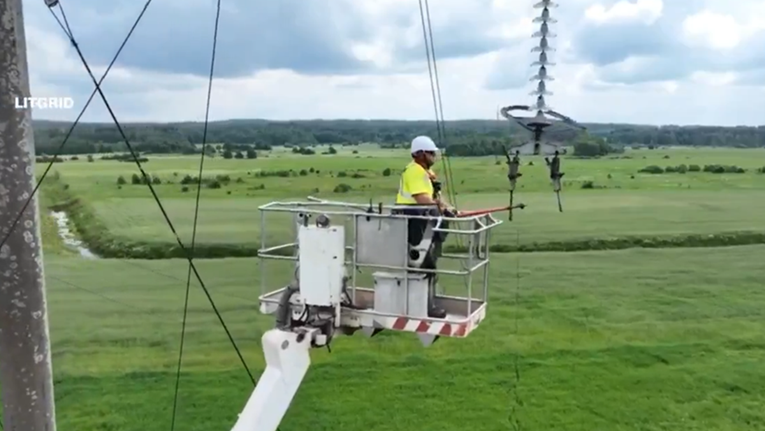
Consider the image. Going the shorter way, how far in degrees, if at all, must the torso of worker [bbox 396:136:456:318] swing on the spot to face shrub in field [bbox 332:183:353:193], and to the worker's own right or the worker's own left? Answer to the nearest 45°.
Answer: approximately 90° to the worker's own left

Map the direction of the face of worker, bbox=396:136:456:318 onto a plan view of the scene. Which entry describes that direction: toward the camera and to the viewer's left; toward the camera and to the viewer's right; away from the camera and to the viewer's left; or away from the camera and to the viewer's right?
toward the camera and to the viewer's right

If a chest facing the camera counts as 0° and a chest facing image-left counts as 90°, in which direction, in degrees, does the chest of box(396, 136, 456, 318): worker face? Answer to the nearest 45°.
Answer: approximately 270°

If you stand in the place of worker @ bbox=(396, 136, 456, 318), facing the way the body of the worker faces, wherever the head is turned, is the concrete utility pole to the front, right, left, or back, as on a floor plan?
back

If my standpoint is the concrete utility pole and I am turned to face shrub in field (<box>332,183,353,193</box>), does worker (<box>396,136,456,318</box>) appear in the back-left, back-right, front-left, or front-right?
front-right
